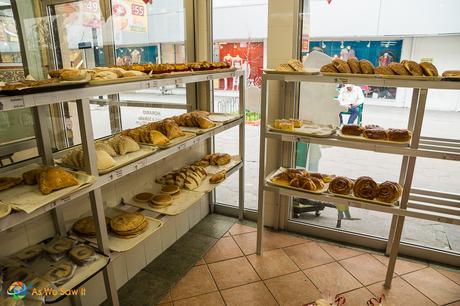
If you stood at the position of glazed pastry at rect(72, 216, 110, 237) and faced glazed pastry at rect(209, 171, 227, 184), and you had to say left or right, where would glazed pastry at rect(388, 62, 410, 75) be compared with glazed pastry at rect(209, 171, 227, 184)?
right

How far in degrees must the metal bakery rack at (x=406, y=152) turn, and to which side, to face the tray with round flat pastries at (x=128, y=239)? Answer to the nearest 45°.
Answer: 0° — it already faces it

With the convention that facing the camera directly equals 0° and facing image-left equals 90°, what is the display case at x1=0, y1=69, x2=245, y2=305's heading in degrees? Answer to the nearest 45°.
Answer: approximately 315°

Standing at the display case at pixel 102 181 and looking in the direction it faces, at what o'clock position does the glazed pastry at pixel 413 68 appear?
The glazed pastry is roughly at 11 o'clock from the display case.
